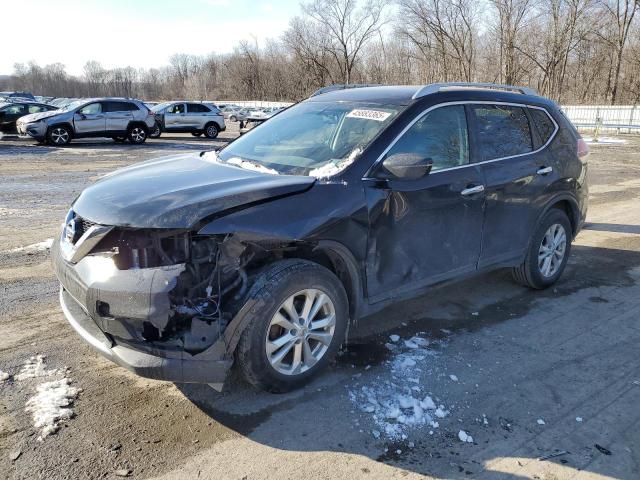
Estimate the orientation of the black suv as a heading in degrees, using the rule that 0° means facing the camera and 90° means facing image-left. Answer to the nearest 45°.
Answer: approximately 45°

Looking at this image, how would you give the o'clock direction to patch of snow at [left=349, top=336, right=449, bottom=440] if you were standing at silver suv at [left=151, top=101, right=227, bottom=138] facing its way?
The patch of snow is roughly at 9 o'clock from the silver suv.

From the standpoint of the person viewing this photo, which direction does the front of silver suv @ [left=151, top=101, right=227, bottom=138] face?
facing to the left of the viewer

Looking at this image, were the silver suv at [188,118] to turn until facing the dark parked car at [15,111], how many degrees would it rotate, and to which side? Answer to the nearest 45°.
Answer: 0° — it already faces it

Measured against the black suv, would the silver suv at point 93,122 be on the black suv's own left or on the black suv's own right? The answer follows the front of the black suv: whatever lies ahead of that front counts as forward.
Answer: on the black suv's own right

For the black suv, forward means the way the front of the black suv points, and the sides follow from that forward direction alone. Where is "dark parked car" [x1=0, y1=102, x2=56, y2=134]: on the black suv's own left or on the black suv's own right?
on the black suv's own right

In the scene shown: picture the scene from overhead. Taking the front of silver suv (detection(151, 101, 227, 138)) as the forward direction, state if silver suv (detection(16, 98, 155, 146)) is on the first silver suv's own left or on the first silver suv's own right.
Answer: on the first silver suv's own left

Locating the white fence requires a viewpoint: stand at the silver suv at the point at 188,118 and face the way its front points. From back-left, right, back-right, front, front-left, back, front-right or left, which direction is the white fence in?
back
